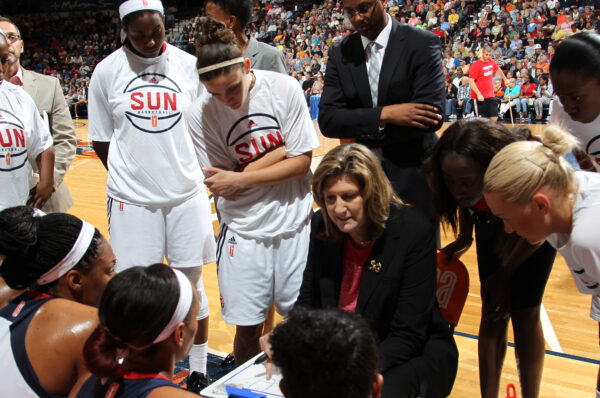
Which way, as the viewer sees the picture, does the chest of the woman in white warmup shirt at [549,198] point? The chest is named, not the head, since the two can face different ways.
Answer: to the viewer's left

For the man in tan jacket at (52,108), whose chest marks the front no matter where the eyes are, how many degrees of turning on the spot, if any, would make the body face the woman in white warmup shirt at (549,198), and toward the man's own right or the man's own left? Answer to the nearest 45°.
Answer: approximately 45° to the man's own left

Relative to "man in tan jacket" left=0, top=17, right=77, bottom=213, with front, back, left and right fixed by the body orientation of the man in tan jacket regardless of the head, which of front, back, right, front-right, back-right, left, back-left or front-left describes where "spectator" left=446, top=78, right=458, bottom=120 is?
back-left

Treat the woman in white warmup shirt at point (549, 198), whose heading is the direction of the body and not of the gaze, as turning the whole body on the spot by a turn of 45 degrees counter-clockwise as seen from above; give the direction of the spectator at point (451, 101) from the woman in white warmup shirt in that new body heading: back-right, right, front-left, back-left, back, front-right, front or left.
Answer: back-right

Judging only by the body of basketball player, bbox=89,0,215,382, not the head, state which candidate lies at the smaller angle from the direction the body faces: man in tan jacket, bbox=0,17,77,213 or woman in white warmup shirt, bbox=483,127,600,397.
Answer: the woman in white warmup shirt

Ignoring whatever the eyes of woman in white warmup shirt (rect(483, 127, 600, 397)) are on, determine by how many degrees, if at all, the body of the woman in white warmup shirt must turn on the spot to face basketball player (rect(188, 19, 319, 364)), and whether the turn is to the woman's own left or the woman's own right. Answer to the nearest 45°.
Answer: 0° — they already face them

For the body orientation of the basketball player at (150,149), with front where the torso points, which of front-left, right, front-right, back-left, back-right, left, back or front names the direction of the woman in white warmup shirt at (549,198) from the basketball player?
front-left

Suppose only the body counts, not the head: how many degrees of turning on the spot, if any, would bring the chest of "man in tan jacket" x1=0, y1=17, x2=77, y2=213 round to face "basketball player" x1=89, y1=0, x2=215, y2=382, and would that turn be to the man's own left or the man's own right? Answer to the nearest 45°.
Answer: approximately 45° to the man's own left

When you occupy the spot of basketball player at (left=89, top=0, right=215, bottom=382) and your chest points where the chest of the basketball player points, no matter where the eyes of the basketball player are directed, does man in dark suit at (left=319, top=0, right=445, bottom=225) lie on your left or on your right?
on your left

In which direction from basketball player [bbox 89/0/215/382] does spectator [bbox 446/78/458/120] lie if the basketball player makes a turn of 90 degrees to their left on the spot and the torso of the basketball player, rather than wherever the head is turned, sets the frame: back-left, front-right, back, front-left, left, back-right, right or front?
front-left

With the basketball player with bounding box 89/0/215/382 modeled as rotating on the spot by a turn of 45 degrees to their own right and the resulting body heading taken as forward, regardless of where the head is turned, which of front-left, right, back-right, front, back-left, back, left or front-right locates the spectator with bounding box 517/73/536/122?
back
